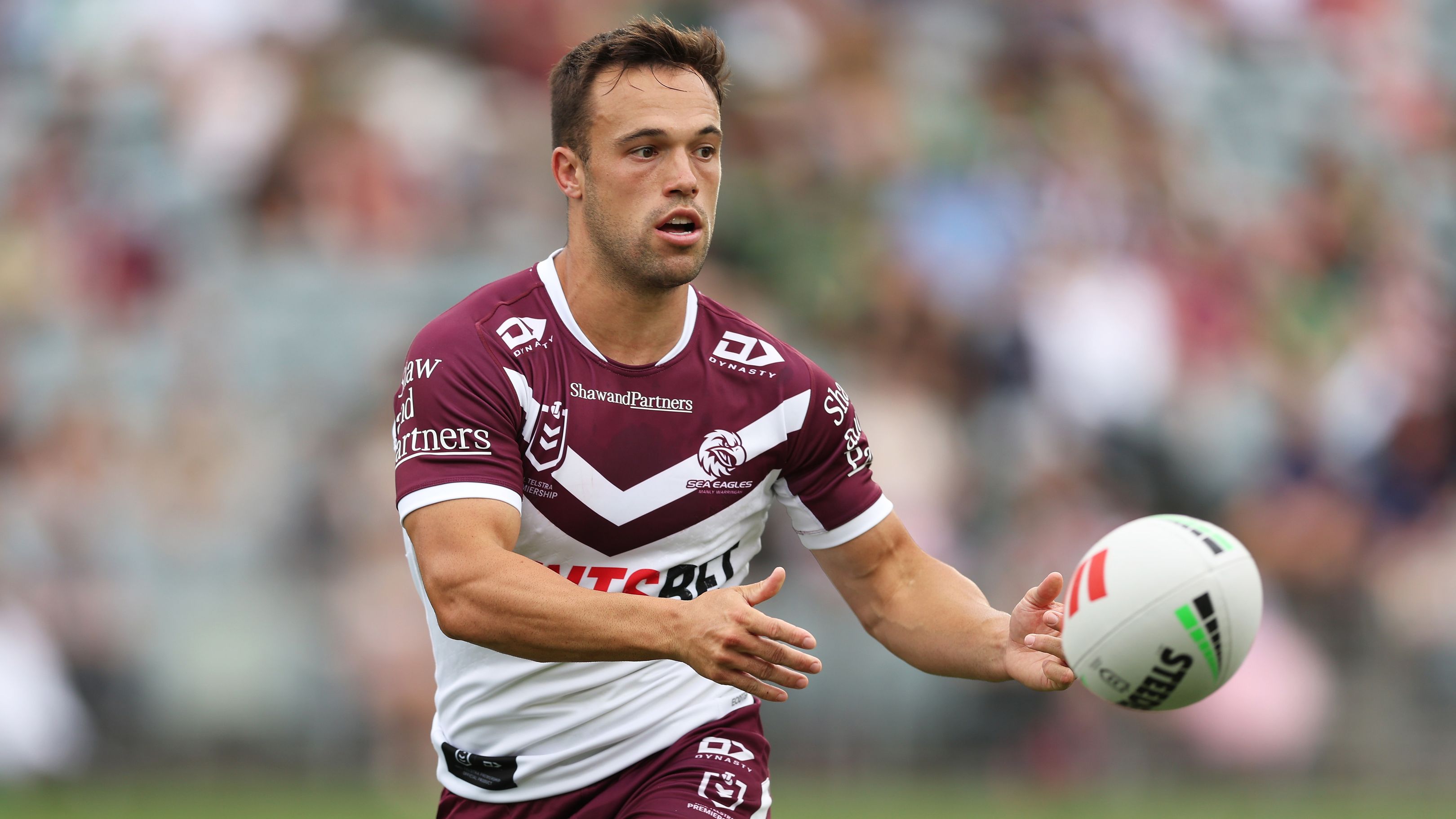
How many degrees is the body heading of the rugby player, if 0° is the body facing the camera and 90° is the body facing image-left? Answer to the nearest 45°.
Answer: approximately 315°

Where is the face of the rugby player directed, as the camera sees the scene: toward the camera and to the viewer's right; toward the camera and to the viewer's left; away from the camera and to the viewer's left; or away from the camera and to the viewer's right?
toward the camera and to the viewer's right
